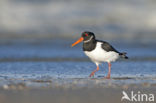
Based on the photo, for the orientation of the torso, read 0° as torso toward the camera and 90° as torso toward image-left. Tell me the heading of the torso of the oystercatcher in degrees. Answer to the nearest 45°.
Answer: approximately 90°
